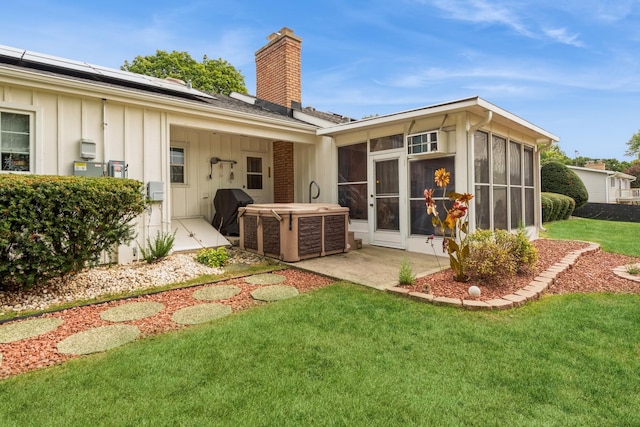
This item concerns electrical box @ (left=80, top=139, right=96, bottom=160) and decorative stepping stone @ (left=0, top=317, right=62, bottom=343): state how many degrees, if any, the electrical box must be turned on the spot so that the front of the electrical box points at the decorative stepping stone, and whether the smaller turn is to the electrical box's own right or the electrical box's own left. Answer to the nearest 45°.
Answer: approximately 45° to the electrical box's own right

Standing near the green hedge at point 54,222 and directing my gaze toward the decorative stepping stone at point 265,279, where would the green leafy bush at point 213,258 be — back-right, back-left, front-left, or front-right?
front-left

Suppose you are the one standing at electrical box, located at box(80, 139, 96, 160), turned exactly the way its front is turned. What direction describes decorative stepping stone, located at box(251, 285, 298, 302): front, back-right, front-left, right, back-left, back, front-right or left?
front

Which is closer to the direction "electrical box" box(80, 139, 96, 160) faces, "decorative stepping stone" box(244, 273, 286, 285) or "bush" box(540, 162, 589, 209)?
the decorative stepping stone

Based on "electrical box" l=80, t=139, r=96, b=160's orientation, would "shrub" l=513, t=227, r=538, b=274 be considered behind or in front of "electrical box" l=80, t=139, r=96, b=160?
in front

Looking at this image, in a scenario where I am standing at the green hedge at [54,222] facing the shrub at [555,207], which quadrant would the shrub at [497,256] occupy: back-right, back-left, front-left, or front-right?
front-right

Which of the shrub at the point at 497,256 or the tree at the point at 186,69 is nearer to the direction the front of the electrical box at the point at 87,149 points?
the shrub

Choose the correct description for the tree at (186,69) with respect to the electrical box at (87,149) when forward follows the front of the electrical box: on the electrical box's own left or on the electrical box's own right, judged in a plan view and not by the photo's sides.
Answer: on the electrical box's own left

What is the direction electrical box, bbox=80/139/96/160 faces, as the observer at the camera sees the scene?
facing the viewer and to the right of the viewer

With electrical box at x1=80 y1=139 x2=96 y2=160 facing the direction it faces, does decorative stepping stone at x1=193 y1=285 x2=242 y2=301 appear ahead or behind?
ahead
